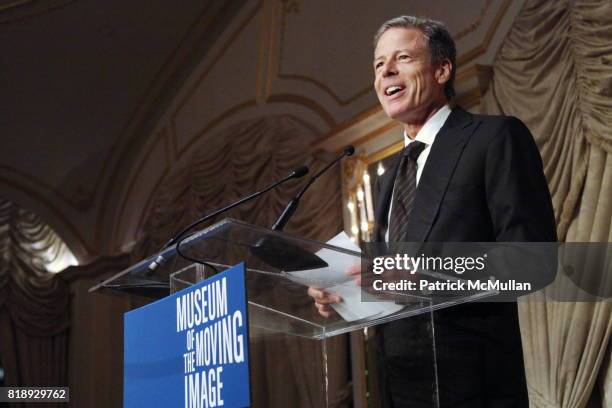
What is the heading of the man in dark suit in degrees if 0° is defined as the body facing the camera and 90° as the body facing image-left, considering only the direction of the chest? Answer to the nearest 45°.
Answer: approximately 45°

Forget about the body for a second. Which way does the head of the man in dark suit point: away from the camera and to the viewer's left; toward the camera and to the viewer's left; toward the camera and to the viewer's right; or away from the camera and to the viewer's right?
toward the camera and to the viewer's left
